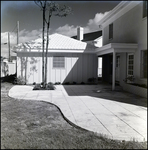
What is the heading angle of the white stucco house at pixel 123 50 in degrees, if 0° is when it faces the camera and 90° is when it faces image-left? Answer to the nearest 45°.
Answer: approximately 45°

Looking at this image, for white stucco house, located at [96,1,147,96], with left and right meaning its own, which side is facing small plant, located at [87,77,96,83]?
right

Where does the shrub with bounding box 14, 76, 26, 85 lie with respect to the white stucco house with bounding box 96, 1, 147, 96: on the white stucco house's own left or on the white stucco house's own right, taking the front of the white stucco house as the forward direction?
on the white stucco house's own right
